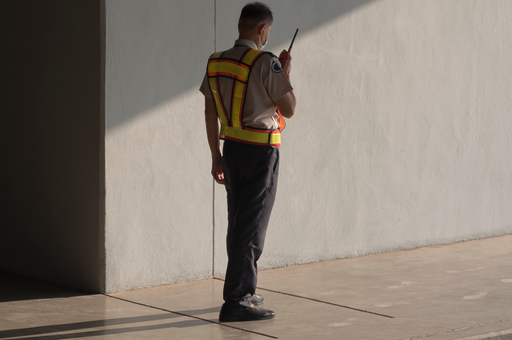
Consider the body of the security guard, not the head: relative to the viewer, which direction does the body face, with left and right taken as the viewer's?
facing away from the viewer and to the right of the viewer

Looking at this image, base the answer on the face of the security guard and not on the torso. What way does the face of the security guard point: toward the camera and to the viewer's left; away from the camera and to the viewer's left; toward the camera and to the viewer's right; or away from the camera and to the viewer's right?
away from the camera and to the viewer's right
